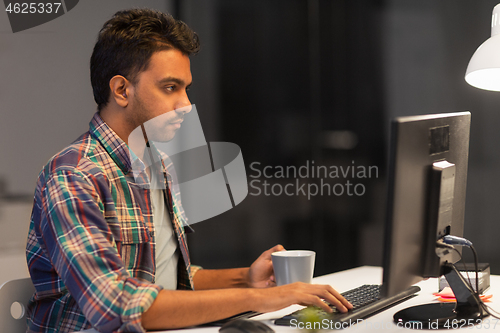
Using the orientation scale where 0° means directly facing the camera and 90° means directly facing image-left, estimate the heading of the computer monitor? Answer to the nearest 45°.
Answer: approximately 135°

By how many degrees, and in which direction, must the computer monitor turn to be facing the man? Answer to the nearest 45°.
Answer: approximately 45° to its left
